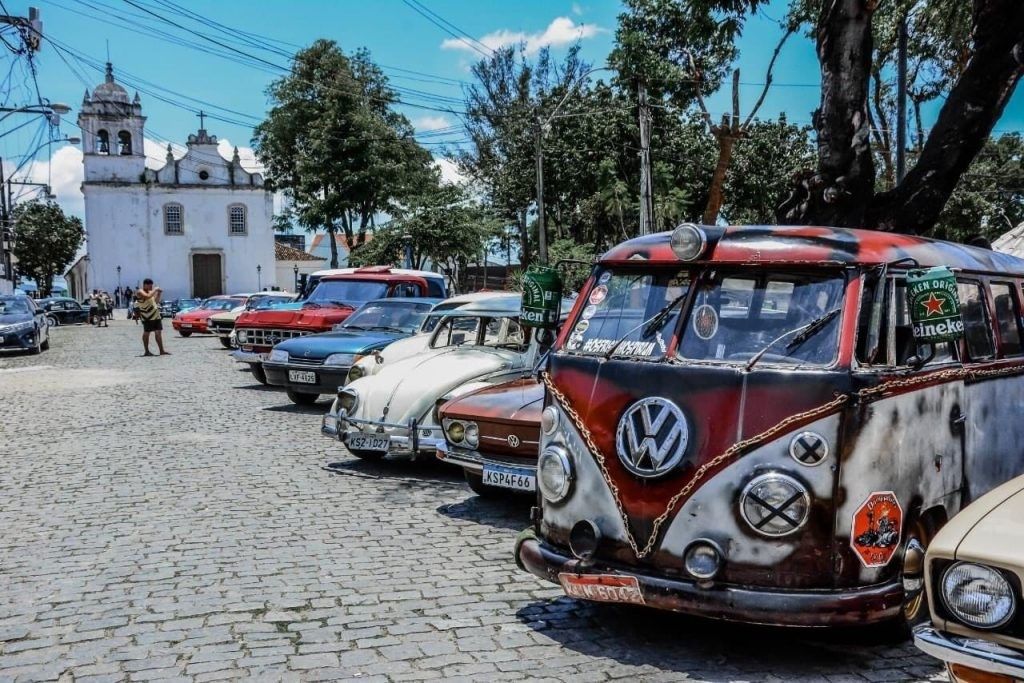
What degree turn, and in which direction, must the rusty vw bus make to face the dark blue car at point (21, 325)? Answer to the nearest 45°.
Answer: approximately 90° to its right

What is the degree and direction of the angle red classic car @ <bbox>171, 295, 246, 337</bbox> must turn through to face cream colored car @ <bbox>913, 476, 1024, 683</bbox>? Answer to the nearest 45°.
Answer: approximately 45° to its left

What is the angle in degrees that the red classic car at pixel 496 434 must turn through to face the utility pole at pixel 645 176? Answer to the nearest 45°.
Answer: approximately 135° to its right

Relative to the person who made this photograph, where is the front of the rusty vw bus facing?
facing the viewer and to the left of the viewer

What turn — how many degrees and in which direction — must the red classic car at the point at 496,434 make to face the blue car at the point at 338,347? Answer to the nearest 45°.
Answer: approximately 135° to its right

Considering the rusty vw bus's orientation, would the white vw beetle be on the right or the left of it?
on its right

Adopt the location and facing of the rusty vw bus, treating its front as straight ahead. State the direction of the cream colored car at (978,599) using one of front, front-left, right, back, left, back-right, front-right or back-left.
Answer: left

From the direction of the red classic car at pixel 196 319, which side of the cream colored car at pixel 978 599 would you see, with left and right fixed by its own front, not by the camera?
right

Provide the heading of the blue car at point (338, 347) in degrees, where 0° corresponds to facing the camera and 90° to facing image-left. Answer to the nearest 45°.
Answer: approximately 45°

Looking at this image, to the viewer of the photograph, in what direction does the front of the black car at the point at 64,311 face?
facing to the right of the viewer
